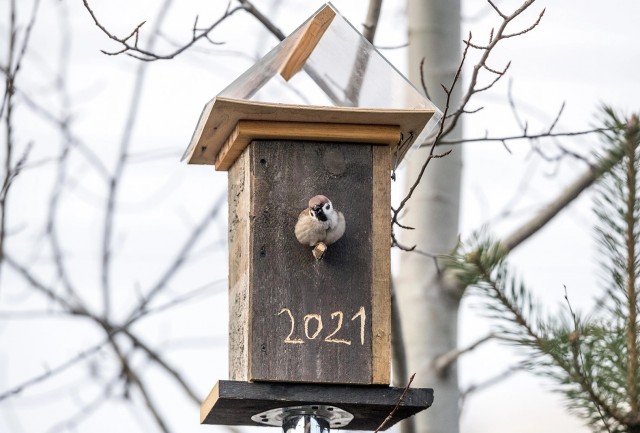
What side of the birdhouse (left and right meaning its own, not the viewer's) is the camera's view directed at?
front
